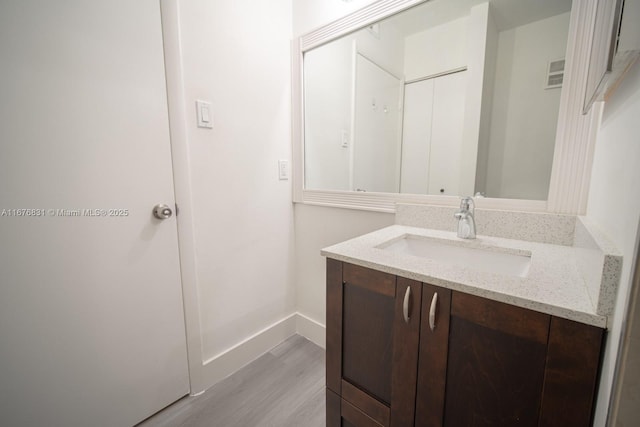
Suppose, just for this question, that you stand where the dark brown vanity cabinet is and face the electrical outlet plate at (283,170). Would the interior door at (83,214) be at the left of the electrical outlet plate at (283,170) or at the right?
left

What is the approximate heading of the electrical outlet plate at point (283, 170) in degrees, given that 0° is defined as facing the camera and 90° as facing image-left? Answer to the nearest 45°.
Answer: approximately 315°

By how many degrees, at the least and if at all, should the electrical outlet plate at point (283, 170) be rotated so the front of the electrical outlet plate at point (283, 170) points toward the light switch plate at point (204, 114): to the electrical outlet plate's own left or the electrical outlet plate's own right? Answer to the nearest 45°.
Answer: approximately 90° to the electrical outlet plate's own right

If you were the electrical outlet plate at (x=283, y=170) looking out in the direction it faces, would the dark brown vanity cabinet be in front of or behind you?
in front

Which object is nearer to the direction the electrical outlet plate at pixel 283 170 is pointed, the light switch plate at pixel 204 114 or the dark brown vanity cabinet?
the dark brown vanity cabinet

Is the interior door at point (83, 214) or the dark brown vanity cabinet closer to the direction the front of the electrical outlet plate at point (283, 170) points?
the dark brown vanity cabinet

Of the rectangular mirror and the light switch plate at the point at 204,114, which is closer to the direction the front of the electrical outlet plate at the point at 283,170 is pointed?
the rectangular mirror

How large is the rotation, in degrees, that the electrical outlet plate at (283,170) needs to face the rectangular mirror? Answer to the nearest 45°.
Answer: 0° — it already faces it

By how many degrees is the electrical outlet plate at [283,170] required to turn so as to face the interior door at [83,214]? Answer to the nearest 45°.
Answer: approximately 90° to its right
